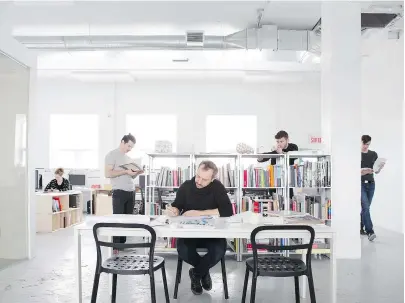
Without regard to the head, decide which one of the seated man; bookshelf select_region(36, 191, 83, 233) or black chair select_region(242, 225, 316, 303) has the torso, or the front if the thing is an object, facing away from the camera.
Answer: the black chair

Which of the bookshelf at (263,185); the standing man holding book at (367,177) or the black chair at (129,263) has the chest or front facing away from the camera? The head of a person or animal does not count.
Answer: the black chair

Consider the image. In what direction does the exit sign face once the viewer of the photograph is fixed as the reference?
facing the viewer

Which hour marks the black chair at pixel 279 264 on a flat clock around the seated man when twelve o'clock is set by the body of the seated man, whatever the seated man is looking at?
The black chair is roughly at 11 o'clock from the seated man.

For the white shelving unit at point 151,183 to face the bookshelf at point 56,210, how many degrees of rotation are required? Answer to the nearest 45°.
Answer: approximately 135° to its right

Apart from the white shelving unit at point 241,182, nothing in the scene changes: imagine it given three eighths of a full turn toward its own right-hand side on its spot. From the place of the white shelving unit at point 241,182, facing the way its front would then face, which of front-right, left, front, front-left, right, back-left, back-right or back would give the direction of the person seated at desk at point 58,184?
front

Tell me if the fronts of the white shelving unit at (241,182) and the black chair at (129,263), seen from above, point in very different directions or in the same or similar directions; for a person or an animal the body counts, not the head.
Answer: very different directions

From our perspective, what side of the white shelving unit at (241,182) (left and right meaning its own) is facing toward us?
front

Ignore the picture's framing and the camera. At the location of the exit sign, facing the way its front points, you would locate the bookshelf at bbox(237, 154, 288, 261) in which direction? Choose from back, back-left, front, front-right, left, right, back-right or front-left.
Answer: front

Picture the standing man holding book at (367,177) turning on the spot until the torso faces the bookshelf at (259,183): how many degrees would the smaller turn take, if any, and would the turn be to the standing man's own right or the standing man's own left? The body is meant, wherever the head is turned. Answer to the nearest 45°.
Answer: approximately 45° to the standing man's own right

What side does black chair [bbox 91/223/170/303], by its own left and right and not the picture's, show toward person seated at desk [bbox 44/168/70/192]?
front

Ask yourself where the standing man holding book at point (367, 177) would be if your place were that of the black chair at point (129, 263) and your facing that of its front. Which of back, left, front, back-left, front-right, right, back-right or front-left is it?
front-right
